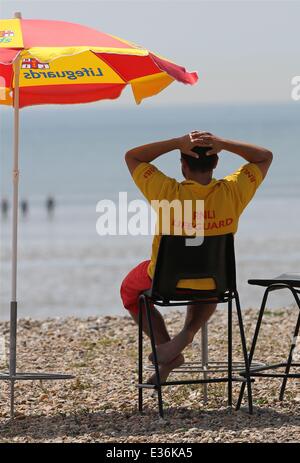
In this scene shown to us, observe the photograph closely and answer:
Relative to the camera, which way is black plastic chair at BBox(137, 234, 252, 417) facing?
away from the camera
